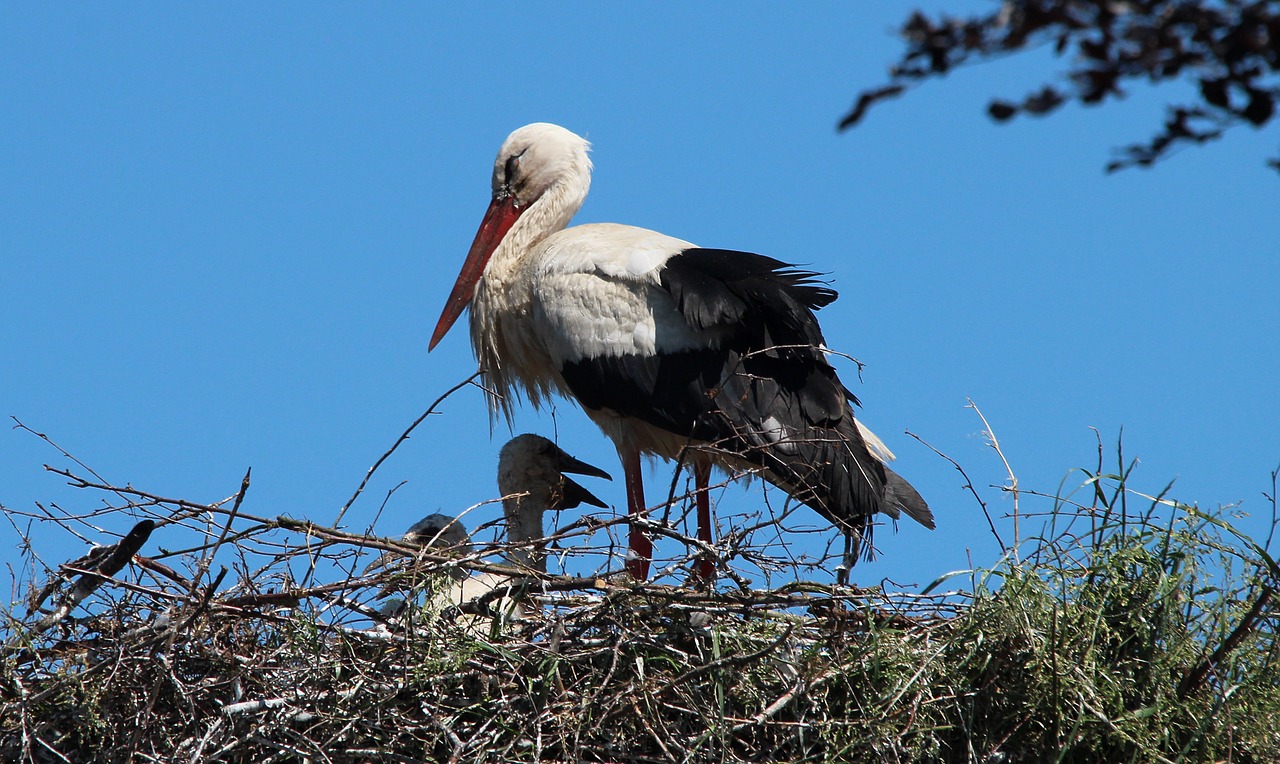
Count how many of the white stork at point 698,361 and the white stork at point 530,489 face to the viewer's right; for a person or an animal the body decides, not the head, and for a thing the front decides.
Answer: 1

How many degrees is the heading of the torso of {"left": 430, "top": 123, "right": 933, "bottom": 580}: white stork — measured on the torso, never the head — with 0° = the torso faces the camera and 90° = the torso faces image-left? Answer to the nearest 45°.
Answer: approximately 90°

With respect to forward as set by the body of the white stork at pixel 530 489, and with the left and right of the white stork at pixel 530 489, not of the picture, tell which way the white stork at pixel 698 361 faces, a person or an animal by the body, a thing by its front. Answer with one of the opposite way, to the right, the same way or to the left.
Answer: the opposite way

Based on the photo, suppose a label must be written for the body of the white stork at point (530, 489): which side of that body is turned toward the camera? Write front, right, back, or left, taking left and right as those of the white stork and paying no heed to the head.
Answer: right

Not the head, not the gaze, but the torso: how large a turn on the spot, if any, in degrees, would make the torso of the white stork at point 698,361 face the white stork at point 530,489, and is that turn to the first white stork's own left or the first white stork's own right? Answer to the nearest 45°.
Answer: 0° — it already faces it

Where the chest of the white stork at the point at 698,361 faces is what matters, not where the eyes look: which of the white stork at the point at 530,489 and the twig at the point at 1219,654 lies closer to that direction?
the white stork

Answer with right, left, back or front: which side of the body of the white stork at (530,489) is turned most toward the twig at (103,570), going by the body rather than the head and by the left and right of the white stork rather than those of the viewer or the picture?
back
